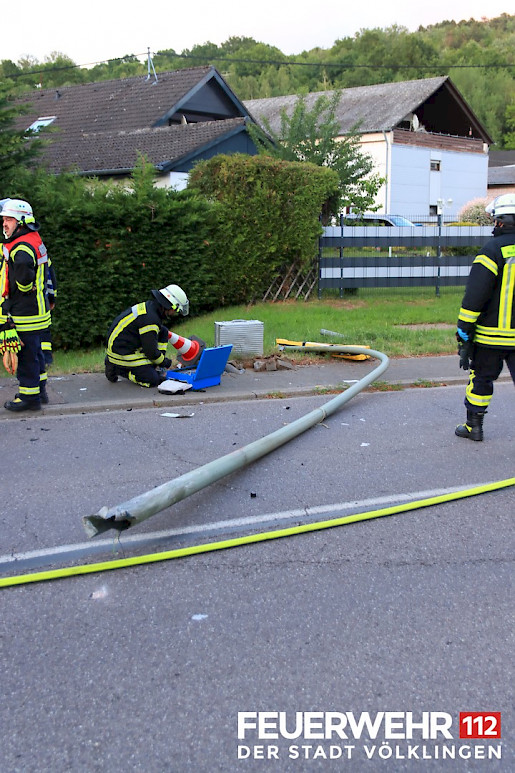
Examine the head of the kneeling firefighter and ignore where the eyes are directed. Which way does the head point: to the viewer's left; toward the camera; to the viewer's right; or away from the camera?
to the viewer's right

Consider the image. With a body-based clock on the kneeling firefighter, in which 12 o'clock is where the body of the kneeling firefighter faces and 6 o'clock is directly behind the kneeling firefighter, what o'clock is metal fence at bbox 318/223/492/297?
The metal fence is roughly at 10 o'clock from the kneeling firefighter.

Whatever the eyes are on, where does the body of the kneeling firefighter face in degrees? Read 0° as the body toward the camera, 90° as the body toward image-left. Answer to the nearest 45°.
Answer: approximately 270°

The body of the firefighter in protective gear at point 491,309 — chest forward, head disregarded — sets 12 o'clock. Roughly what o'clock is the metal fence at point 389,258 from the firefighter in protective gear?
The metal fence is roughly at 1 o'clock from the firefighter in protective gear.

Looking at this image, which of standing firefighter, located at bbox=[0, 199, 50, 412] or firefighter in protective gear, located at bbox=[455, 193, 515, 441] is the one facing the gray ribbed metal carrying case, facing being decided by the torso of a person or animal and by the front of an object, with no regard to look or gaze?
the firefighter in protective gear

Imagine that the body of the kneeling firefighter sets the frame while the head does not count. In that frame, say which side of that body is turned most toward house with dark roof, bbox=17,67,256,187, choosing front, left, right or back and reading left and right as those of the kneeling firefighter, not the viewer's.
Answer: left

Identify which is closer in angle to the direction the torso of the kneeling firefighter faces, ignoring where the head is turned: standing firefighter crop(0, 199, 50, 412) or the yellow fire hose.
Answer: the yellow fire hose

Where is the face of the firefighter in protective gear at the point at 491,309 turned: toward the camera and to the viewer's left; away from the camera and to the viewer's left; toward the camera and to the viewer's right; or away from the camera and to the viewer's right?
away from the camera and to the viewer's left
